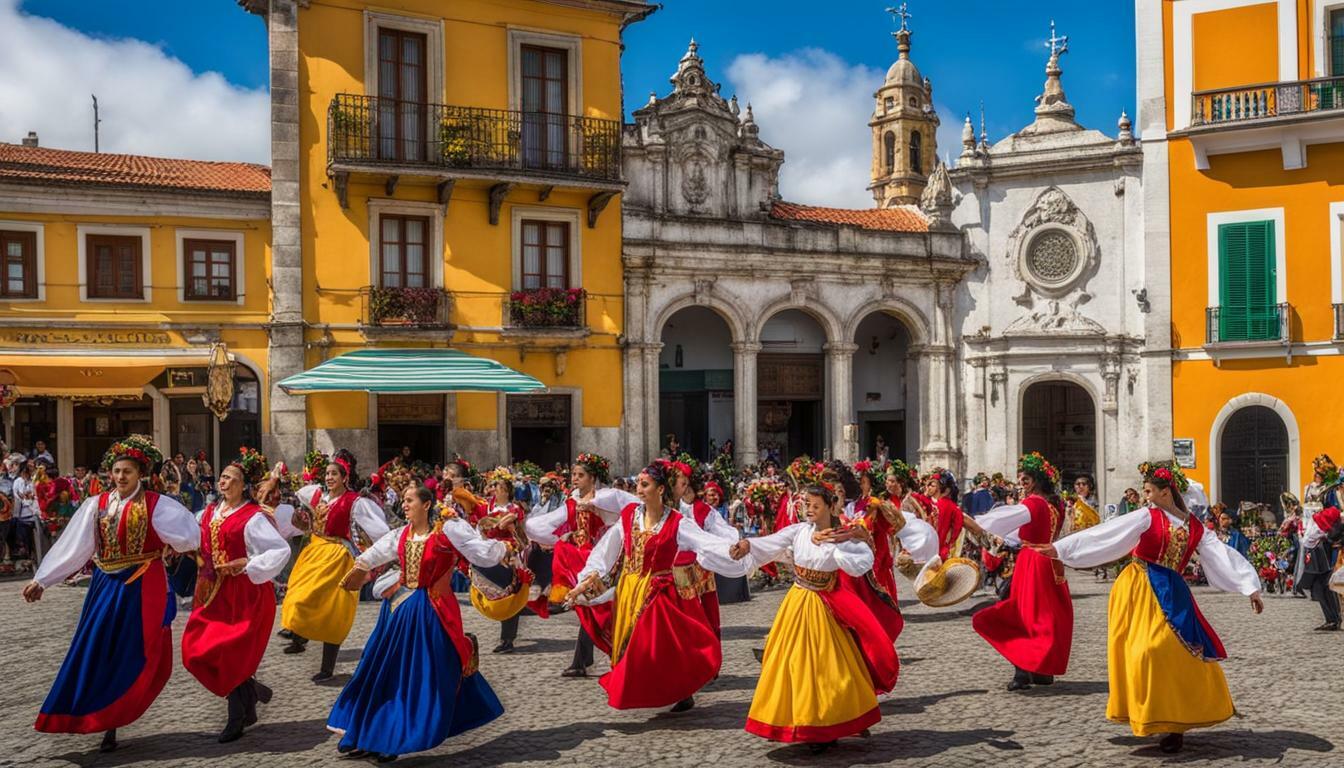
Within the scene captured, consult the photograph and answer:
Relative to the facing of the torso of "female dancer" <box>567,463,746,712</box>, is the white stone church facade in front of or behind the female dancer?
behind

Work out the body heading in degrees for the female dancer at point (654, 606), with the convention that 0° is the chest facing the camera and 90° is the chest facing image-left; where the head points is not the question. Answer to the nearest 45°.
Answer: approximately 45°

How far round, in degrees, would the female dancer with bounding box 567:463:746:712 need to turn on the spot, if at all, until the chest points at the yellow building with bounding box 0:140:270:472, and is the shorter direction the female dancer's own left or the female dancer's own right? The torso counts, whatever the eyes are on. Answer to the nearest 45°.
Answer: approximately 90° to the female dancer's own right

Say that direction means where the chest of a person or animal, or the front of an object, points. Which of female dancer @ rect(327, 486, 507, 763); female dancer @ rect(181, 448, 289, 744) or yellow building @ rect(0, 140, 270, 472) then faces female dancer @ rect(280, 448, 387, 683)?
the yellow building

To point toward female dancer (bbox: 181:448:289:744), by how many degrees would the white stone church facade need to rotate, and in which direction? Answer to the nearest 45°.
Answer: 0° — it already faces them

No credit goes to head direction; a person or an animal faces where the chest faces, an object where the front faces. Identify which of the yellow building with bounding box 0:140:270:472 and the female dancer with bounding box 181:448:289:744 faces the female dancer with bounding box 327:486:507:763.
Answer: the yellow building

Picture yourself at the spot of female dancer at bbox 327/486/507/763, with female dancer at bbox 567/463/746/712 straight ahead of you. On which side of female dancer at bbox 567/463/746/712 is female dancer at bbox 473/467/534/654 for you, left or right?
left

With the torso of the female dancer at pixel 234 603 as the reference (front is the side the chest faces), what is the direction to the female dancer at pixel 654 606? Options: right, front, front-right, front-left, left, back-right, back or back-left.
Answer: back-left
